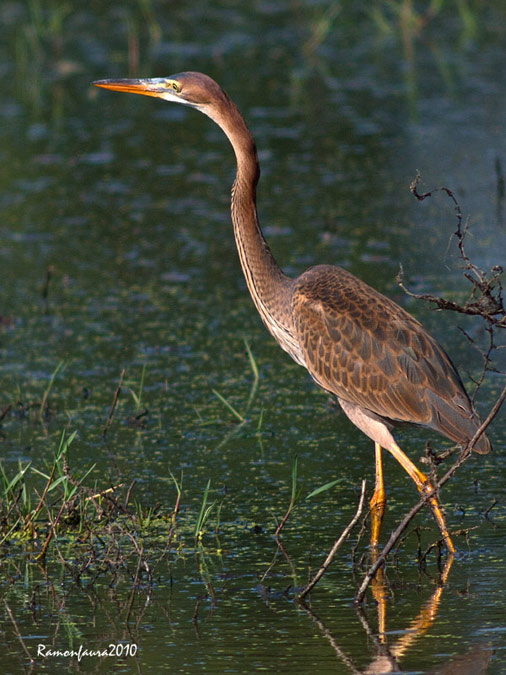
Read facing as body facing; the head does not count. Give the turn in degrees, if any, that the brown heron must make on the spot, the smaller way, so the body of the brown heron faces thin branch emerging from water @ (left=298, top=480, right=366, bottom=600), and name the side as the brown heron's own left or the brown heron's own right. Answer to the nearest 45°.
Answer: approximately 90° to the brown heron's own left

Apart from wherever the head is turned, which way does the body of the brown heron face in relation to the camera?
to the viewer's left
